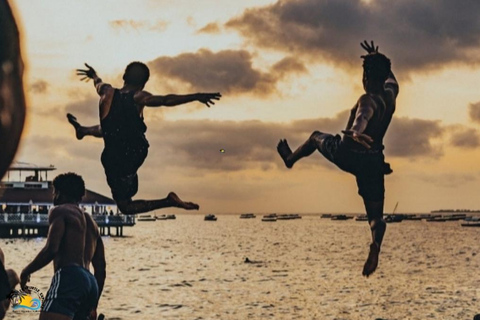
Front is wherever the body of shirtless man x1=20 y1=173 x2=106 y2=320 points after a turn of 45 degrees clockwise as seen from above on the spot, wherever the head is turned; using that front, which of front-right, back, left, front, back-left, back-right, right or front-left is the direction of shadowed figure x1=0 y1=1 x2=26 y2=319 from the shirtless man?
back
